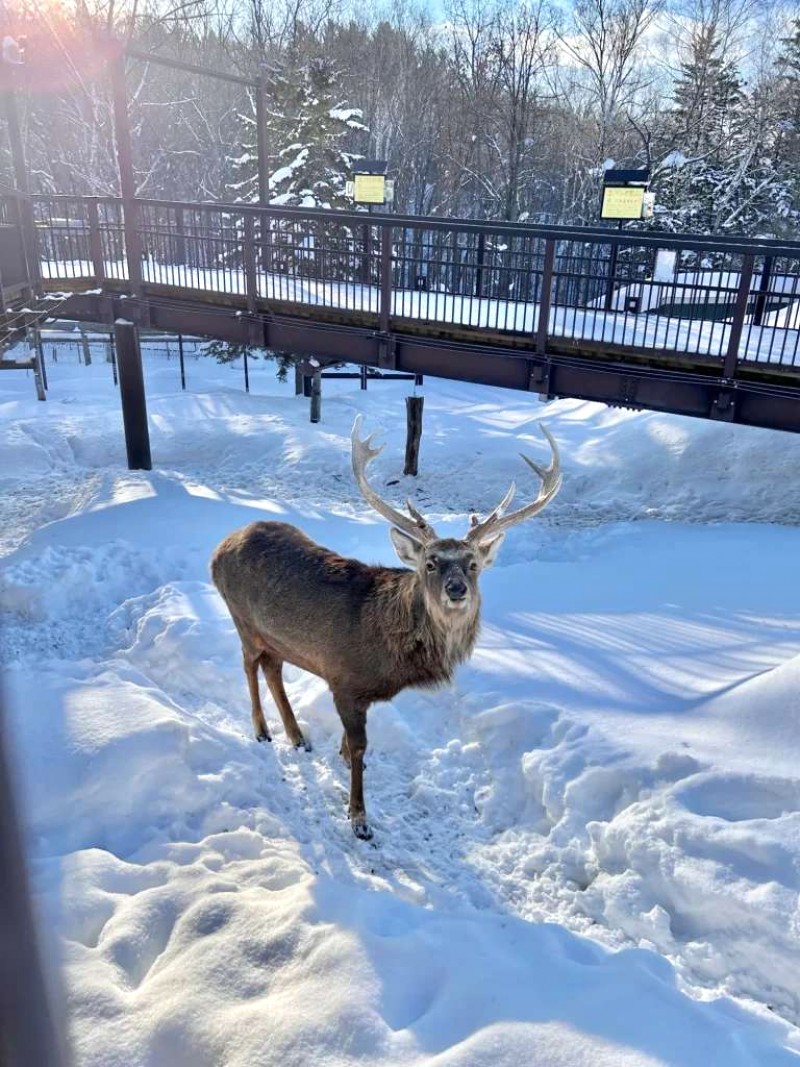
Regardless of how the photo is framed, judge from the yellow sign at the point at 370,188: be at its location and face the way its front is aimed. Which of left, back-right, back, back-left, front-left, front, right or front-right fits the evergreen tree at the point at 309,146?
back

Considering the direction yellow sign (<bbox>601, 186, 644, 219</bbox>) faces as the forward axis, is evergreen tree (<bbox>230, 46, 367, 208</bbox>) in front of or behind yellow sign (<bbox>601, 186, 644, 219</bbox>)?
behind

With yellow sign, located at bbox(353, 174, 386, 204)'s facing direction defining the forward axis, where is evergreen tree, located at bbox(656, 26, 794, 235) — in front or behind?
behind

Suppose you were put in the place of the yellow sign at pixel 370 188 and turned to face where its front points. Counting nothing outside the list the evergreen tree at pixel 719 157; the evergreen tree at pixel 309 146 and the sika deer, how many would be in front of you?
1

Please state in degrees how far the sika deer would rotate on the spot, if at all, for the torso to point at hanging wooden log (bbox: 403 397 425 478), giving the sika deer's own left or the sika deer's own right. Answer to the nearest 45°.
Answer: approximately 135° to the sika deer's own left

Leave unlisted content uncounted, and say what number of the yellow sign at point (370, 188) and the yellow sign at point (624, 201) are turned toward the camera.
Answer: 2

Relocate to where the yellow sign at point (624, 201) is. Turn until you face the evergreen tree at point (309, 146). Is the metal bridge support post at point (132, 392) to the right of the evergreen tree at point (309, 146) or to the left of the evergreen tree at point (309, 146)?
left

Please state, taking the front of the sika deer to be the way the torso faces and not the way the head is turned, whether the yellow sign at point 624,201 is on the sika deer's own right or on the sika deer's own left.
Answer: on the sika deer's own left

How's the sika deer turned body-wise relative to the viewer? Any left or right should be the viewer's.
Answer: facing the viewer and to the right of the viewer

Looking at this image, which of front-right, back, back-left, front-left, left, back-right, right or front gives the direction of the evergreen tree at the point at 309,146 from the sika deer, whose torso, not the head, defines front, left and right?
back-left
